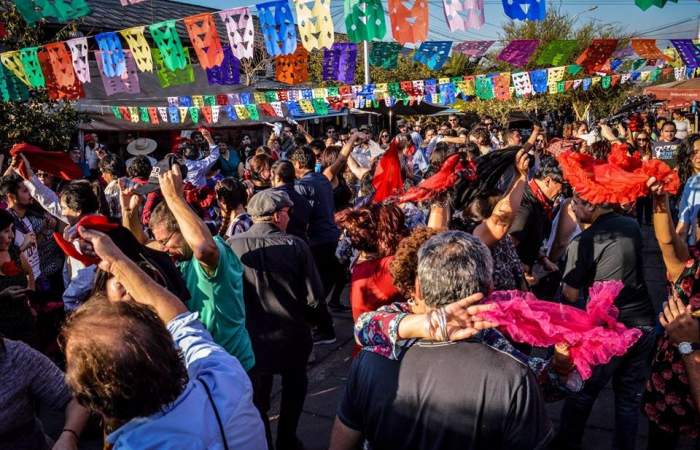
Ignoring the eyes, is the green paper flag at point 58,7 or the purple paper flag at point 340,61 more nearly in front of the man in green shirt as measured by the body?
the green paper flag

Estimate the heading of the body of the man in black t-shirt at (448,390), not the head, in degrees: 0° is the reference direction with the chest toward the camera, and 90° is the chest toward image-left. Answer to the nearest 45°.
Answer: approximately 180°

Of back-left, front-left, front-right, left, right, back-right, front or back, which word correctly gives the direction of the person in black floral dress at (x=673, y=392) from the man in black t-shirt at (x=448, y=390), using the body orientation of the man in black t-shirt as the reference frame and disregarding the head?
front-right

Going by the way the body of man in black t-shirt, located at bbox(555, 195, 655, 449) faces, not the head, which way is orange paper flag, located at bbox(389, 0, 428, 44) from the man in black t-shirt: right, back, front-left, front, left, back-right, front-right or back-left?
front

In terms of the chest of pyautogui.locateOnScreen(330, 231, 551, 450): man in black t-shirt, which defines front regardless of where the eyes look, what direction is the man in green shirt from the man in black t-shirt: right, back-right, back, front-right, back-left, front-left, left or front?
front-left

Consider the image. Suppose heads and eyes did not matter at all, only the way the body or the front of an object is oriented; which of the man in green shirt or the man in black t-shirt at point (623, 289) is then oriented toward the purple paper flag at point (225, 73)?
the man in black t-shirt

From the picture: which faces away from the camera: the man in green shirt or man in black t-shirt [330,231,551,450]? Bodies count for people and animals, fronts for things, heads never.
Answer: the man in black t-shirt

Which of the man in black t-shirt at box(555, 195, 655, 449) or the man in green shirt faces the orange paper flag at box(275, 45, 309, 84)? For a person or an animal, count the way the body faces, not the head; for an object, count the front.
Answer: the man in black t-shirt

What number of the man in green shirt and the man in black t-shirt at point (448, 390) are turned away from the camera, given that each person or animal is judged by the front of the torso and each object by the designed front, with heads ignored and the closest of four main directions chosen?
1

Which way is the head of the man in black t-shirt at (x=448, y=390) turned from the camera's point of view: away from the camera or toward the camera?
away from the camera

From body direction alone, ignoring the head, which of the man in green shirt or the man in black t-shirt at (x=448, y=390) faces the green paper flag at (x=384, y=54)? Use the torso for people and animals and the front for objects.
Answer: the man in black t-shirt

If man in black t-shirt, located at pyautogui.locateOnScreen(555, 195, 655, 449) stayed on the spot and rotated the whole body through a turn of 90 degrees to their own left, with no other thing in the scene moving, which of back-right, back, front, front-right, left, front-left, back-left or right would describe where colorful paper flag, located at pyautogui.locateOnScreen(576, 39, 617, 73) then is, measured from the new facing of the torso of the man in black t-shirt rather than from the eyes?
back-right

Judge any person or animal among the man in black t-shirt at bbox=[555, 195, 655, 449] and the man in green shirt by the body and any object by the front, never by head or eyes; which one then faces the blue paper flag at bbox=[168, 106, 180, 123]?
the man in black t-shirt
